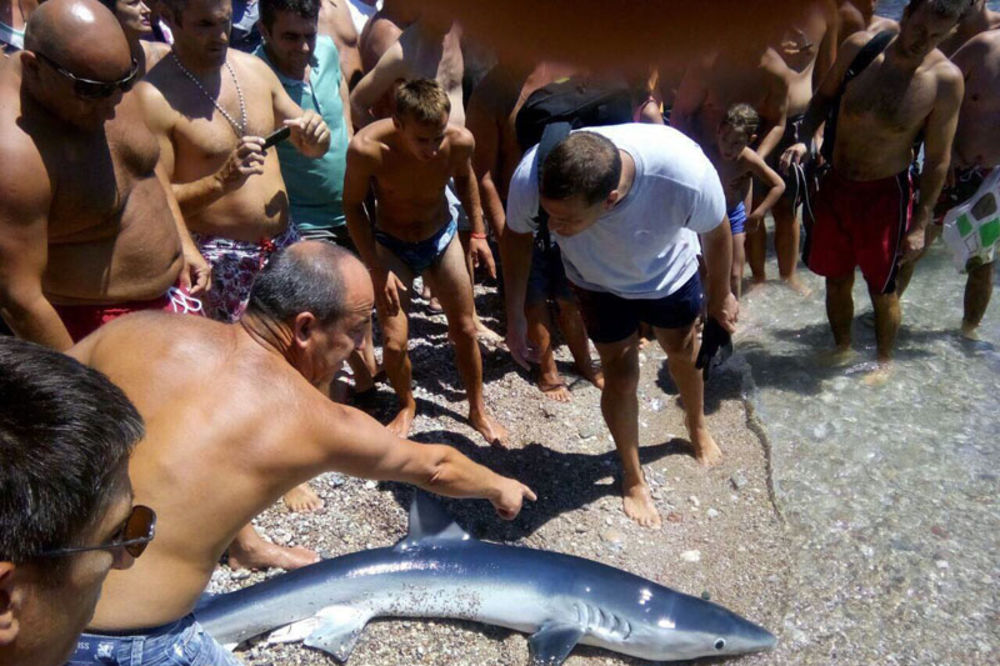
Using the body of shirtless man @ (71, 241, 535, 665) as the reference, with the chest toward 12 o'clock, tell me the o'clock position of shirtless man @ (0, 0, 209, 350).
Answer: shirtless man @ (0, 0, 209, 350) is roughly at 10 o'clock from shirtless man @ (71, 241, 535, 665).

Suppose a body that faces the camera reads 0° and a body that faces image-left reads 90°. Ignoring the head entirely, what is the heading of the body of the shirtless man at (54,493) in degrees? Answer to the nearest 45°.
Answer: approximately 225°

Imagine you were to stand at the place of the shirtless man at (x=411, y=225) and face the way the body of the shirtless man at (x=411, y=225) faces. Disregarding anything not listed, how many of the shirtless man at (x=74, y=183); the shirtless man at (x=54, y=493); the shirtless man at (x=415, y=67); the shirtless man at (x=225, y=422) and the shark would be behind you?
1

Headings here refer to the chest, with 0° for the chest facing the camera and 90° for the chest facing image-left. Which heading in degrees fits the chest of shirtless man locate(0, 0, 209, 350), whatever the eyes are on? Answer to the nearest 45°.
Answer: approximately 315°

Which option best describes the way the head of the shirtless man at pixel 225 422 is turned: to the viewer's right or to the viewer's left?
to the viewer's right

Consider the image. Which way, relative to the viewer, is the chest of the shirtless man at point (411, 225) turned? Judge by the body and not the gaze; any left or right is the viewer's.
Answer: facing the viewer

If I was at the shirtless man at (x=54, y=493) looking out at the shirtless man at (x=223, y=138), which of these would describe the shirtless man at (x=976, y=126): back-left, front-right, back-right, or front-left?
front-right

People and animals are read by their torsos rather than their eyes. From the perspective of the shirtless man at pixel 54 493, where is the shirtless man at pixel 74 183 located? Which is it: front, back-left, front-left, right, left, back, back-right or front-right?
front-left

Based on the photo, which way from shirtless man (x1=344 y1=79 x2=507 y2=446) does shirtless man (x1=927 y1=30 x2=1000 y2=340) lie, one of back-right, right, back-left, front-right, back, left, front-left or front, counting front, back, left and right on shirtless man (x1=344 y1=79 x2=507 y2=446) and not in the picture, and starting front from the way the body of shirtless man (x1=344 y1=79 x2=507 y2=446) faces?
left

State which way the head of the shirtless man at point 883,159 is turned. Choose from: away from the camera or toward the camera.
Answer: toward the camera

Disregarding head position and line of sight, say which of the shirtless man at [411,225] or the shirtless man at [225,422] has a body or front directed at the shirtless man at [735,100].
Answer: the shirtless man at [225,422]

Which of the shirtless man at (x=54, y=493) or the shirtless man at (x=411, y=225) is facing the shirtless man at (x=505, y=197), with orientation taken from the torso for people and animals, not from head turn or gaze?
the shirtless man at (x=54, y=493)

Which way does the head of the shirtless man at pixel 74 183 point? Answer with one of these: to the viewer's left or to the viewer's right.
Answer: to the viewer's right

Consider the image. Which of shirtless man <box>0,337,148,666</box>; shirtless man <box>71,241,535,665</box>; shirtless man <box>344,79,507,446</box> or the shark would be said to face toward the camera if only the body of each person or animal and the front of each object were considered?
shirtless man <box>344,79,507,446</box>

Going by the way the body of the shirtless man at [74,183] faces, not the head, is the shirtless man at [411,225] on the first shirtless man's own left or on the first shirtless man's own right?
on the first shirtless man's own left
